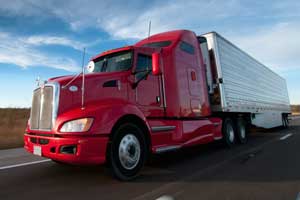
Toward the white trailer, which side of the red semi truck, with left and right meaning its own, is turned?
back

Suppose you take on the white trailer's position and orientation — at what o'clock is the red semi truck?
The red semi truck is roughly at 11 o'clock from the white trailer.

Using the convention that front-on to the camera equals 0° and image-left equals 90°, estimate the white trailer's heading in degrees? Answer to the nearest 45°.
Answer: approximately 45°

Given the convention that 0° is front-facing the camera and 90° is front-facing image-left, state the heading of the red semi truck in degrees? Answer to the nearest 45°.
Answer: approximately 45°
